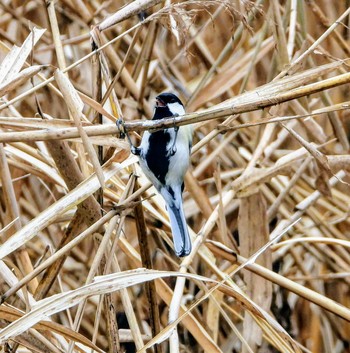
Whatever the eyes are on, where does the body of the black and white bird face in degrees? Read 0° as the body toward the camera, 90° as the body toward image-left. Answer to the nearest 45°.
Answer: approximately 45°
